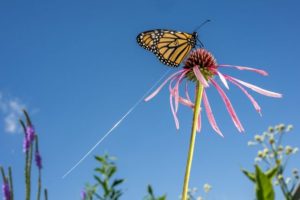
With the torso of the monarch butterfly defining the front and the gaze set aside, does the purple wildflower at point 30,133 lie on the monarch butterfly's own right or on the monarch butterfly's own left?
on the monarch butterfly's own right

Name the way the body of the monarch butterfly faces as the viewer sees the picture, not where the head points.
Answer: to the viewer's right
